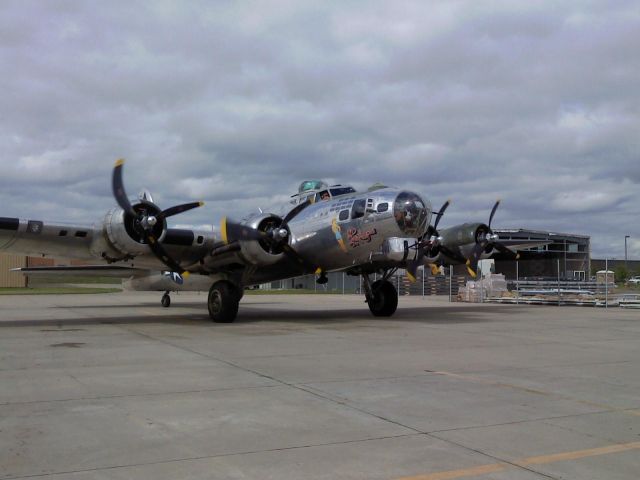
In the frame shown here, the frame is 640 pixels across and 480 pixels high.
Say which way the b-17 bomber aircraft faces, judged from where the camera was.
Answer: facing the viewer and to the right of the viewer
